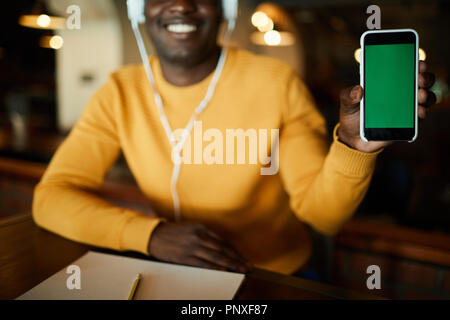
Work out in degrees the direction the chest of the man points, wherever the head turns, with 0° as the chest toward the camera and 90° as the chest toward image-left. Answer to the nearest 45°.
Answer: approximately 0°
